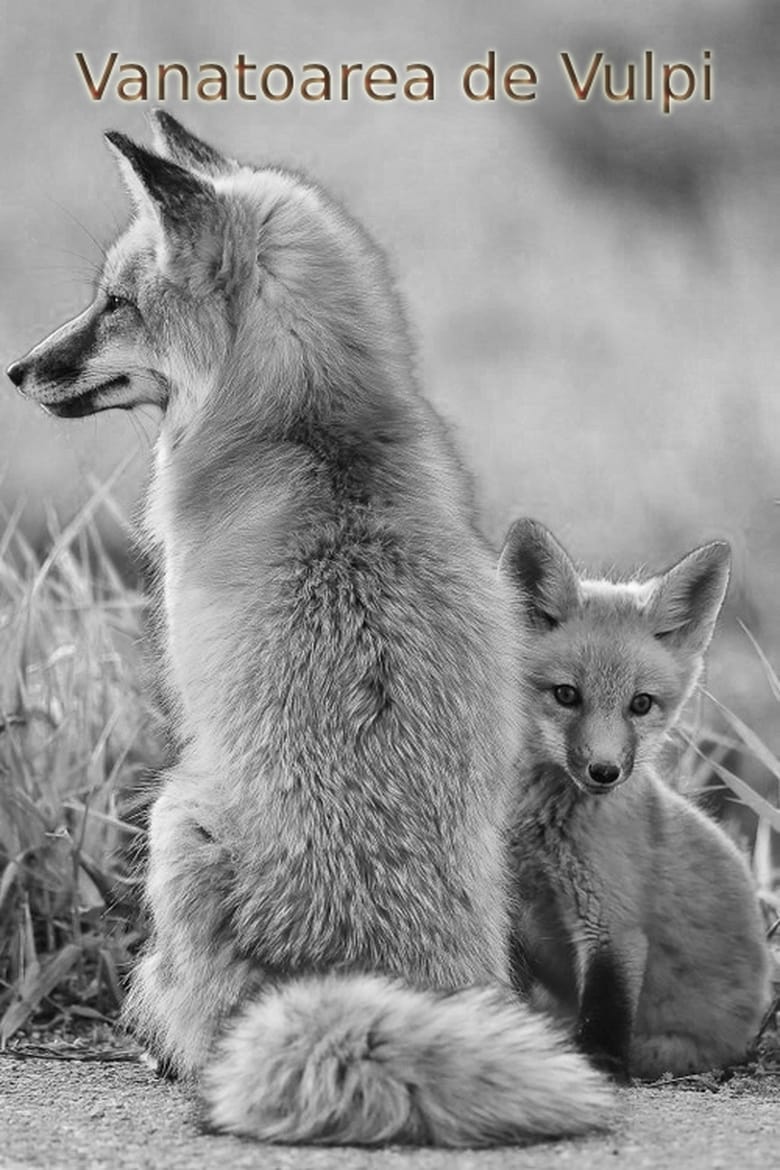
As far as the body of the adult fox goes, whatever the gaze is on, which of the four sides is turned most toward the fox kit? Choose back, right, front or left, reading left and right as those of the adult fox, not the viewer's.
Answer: right

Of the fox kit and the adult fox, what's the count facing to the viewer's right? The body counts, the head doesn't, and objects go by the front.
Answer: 0

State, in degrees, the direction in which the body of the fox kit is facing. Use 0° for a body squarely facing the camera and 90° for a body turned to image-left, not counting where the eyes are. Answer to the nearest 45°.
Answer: approximately 45°

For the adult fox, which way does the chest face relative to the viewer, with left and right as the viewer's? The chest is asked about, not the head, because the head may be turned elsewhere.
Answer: facing away from the viewer and to the left of the viewer

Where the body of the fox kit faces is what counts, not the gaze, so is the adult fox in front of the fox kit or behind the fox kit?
in front
